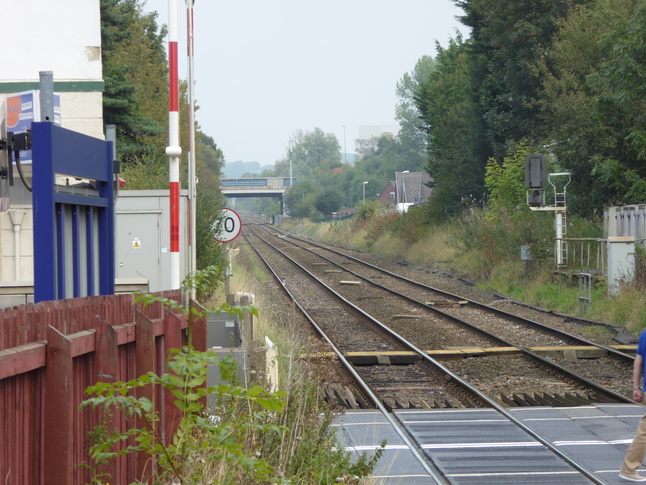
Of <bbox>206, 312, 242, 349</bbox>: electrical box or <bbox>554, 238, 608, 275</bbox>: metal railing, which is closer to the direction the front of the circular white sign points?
the electrical box

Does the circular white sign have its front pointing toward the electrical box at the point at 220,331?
yes

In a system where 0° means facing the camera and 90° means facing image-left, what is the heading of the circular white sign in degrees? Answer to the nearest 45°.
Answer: approximately 0°

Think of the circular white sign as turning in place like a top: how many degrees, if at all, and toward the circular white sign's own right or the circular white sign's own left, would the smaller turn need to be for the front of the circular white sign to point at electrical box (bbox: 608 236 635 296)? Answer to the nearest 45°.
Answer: approximately 90° to the circular white sign's own left

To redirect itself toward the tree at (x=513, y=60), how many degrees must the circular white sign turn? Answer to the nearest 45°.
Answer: approximately 135° to its left

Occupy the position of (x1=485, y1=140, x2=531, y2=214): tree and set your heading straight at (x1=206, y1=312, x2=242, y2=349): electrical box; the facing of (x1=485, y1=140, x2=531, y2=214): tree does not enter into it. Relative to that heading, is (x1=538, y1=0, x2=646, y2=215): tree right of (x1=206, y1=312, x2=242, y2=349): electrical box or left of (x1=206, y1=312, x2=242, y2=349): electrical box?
left

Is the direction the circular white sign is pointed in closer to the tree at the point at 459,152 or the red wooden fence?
the red wooden fence

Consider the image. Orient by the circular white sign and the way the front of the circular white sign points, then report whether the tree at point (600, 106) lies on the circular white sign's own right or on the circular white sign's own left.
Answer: on the circular white sign's own left

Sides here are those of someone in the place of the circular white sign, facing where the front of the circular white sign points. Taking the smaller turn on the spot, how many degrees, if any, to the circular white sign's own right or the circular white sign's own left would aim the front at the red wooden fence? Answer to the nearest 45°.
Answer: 0° — it already faces it

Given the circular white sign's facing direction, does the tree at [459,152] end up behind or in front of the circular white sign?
behind
